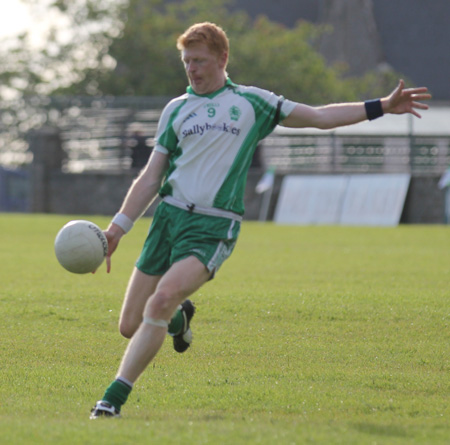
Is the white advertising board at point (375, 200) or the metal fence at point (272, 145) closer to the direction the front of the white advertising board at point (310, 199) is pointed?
the white advertising board

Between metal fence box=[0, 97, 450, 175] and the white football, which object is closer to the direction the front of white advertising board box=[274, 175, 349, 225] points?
the white football

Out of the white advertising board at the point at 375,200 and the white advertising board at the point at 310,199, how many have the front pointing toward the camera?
2

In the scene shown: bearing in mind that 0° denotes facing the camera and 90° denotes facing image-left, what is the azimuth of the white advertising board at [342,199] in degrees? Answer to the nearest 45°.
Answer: approximately 0°

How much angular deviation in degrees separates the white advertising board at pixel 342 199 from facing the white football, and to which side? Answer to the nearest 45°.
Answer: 0° — it already faces it

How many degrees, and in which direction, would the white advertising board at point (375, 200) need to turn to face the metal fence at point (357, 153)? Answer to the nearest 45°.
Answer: approximately 180°

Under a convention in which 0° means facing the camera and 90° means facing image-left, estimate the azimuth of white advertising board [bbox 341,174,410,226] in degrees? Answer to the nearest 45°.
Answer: approximately 0°
